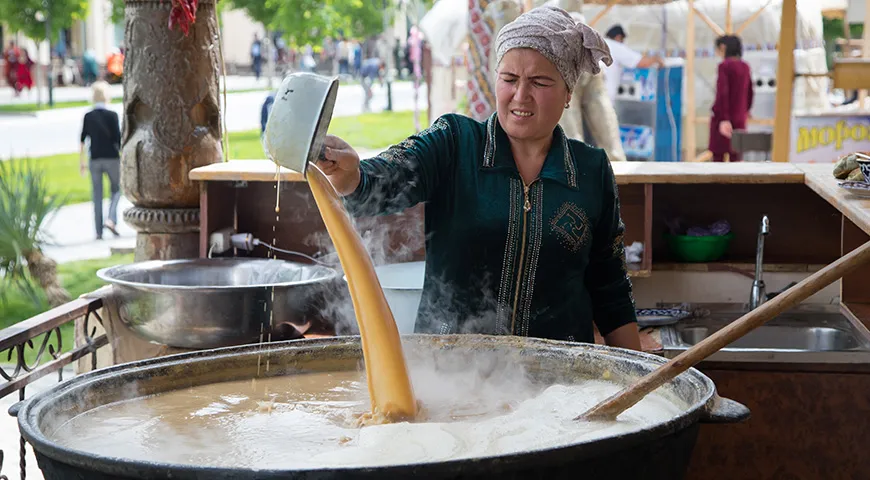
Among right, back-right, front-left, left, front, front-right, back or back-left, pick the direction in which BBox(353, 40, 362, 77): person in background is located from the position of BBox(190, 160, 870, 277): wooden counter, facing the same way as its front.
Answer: back

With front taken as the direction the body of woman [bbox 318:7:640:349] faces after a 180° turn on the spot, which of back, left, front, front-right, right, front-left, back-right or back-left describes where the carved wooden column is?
front-left

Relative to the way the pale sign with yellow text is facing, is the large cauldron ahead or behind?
ahead

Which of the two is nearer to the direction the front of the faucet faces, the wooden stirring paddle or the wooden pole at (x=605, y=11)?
the wooden stirring paddle

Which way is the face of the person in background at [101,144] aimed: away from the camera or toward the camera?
away from the camera

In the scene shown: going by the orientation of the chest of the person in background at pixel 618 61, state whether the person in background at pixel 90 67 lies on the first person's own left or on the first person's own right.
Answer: on the first person's own left

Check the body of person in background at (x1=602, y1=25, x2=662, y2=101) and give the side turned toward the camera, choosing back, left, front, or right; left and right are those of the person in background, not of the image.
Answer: right

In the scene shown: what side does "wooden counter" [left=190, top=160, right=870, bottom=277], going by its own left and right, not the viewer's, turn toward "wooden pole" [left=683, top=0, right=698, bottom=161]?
back

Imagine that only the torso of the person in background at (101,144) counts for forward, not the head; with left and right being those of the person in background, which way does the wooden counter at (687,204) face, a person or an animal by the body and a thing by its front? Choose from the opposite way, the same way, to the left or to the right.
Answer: the opposite way

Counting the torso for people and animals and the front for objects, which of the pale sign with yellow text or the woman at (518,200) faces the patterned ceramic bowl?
the pale sign with yellow text

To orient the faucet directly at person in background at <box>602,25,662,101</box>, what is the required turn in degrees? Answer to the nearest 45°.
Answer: approximately 180°

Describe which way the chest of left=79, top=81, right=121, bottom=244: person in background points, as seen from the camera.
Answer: away from the camera

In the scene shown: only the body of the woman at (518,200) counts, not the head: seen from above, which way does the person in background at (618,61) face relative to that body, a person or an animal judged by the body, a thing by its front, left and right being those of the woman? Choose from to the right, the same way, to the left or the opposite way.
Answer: to the left

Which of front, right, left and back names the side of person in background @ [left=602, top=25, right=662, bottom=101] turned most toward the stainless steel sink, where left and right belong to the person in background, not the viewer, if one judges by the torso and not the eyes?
right
